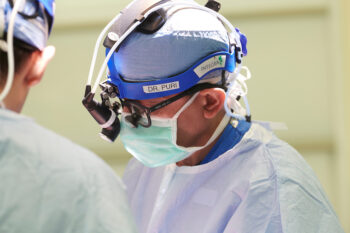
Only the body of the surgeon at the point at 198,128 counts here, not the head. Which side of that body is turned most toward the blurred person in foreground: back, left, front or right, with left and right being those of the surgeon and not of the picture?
front

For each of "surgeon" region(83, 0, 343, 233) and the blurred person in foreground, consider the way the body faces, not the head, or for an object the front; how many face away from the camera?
1

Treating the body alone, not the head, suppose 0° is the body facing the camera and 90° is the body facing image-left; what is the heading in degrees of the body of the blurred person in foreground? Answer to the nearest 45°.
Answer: approximately 180°

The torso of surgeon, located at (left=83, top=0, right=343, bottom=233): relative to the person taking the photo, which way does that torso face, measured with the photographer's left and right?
facing the viewer and to the left of the viewer

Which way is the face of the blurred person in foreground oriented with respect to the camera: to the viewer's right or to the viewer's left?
to the viewer's right

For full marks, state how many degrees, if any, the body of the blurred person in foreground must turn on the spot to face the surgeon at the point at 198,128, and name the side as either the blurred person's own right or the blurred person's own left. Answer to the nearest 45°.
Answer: approximately 45° to the blurred person's own right

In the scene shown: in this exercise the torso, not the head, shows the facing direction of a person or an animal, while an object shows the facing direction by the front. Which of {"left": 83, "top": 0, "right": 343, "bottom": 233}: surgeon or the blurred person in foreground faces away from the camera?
the blurred person in foreground
